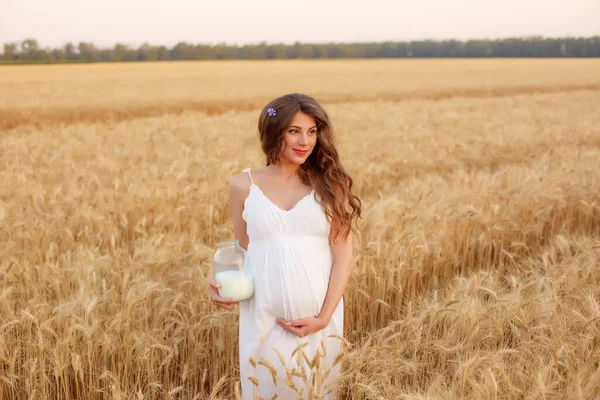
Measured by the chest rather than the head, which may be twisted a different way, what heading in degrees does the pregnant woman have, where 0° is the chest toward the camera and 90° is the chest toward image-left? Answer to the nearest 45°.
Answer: approximately 0°

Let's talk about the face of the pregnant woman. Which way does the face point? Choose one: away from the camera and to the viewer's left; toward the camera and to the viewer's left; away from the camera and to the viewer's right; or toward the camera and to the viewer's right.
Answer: toward the camera and to the viewer's right
